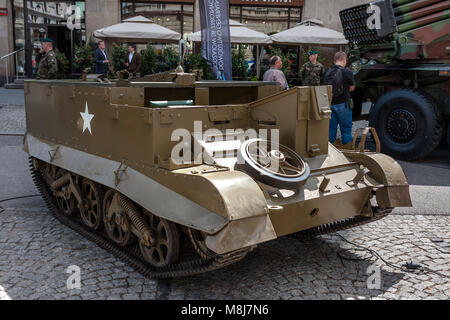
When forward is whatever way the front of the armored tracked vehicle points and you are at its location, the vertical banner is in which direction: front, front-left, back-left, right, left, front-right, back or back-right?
back-left

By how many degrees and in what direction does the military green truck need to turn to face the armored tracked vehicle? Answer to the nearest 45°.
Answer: approximately 135° to its right

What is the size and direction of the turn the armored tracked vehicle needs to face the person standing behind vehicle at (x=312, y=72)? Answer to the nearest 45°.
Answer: approximately 135° to its left

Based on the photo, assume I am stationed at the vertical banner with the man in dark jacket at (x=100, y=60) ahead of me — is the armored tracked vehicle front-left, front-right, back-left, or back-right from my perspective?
back-left

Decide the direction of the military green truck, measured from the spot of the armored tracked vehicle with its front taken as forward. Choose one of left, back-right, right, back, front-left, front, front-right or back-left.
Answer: left

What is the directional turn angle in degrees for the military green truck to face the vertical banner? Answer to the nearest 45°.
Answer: approximately 135° to its left

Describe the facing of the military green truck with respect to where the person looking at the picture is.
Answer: facing away from the viewer and to the right of the viewer

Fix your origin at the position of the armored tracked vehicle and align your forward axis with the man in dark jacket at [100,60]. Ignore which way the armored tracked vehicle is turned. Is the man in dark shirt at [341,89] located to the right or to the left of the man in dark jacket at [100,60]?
right

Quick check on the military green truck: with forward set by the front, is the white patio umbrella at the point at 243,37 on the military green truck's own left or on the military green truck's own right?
on the military green truck's own left

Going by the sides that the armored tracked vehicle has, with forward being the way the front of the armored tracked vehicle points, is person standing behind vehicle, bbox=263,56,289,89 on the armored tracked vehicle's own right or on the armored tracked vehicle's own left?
on the armored tracked vehicle's own left

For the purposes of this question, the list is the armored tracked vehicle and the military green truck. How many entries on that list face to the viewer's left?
0

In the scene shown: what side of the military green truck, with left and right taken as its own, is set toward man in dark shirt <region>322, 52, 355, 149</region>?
back
